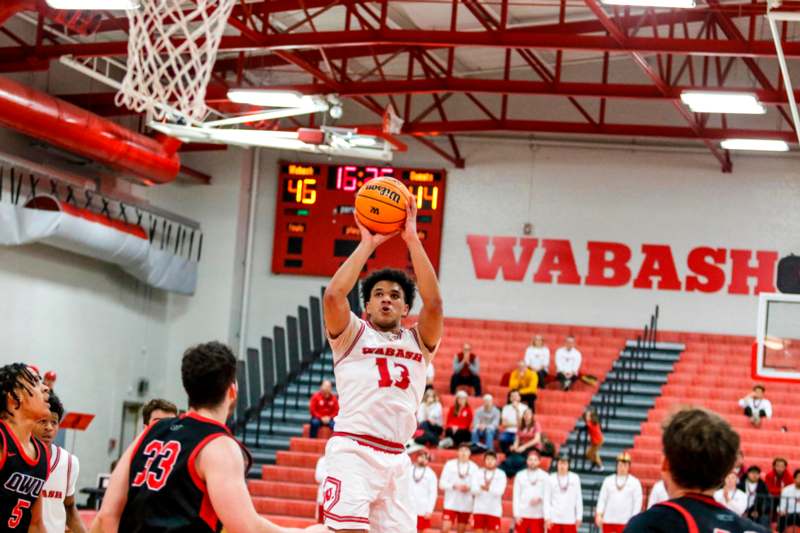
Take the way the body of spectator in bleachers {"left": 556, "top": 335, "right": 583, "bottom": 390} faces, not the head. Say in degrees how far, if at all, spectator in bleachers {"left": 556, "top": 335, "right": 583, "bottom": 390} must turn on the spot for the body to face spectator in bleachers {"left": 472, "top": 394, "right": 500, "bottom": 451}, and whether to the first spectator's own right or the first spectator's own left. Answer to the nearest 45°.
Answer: approximately 45° to the first spectator's own right

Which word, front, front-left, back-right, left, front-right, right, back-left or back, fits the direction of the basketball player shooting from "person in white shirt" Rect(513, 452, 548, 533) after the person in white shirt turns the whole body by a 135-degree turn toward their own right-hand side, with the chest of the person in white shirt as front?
back-left

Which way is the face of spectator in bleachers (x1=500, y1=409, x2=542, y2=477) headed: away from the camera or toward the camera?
toward the camera

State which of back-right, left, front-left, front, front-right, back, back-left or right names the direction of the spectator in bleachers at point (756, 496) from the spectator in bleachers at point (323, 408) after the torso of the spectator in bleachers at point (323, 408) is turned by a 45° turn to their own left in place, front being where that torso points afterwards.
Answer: front

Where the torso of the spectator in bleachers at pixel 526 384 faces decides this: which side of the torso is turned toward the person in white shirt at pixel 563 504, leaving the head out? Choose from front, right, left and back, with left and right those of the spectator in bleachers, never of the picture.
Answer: front

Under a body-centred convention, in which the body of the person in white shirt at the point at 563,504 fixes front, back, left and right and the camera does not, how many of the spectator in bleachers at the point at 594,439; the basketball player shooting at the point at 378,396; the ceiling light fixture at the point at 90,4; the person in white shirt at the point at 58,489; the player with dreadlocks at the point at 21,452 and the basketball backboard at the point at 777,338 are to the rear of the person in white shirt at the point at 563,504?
1

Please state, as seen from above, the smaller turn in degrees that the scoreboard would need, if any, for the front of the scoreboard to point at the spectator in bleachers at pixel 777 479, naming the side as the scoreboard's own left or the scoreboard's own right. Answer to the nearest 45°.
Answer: approximately 45° to the scoreboard's own left

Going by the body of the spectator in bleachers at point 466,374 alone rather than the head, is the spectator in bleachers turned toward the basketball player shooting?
yes

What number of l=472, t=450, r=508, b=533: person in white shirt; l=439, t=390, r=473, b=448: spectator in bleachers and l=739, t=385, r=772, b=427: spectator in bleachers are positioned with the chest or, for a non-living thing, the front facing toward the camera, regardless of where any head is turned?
3

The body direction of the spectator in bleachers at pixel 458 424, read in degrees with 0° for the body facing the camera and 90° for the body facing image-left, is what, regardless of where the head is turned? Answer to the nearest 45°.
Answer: approximately 0°

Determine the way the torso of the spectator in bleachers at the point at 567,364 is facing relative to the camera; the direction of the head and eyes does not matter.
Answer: toward the camera

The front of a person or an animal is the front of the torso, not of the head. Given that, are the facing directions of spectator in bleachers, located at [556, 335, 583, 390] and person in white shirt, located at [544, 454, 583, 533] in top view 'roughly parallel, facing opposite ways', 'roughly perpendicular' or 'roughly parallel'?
roughly parallel

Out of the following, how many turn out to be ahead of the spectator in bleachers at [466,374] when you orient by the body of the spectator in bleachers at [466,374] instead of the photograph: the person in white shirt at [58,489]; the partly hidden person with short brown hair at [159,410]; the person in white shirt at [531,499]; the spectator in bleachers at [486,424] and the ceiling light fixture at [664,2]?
5

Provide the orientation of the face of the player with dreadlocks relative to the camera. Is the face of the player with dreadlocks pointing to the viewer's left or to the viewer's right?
to the viewer's right

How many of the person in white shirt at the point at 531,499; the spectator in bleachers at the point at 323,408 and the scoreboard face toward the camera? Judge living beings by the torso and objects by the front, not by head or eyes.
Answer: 3

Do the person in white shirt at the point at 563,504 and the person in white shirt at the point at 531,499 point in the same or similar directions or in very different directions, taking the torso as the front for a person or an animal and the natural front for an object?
same or similar directions

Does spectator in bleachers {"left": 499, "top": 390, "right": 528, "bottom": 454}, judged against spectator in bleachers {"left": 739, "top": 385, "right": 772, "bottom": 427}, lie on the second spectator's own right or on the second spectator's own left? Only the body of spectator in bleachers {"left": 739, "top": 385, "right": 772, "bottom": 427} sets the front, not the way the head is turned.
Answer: on the second spectator's own right
